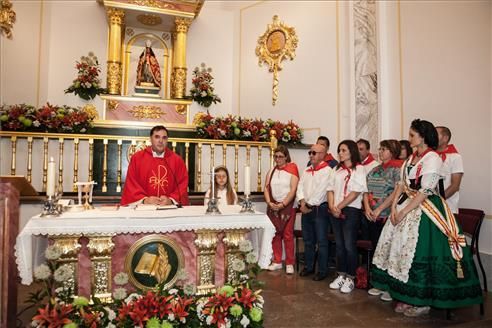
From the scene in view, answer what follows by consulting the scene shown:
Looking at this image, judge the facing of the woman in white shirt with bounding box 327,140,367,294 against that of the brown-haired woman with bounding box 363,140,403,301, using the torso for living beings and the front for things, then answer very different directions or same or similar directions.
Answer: same or similar directions

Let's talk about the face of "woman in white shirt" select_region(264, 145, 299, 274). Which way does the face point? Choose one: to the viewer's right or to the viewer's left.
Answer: to the viewer's left

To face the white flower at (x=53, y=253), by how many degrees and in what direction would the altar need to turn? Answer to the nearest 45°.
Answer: approximately 45° to its right

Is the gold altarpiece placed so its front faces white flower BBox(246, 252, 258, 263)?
yes

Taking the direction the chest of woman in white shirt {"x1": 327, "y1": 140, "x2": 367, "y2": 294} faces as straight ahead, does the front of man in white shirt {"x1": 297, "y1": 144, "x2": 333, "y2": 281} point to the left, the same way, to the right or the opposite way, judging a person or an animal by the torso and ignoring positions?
the same way

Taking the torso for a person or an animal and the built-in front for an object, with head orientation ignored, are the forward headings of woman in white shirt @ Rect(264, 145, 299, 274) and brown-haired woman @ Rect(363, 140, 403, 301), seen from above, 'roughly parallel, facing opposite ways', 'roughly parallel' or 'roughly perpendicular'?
roughly parallel

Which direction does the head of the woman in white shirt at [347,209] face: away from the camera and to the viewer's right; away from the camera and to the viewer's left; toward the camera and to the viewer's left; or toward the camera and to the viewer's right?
toward the camera and to the viewer's left

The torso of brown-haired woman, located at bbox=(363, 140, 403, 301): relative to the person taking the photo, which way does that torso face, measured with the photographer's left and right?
facing the viewer and to the left of the viewer

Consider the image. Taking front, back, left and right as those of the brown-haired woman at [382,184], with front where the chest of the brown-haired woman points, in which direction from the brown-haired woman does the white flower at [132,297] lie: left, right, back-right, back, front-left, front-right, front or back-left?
front

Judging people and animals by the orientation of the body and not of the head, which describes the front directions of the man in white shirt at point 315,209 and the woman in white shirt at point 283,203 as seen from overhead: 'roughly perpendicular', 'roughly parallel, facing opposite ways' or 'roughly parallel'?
roughly parallel

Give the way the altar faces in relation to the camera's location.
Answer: facing the viewer

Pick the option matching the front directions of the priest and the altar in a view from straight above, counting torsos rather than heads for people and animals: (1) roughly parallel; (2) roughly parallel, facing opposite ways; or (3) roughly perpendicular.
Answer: roughly parallel

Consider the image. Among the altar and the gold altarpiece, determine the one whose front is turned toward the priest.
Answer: the gold altarpiece

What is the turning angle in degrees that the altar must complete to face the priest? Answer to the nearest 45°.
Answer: approximately 180°

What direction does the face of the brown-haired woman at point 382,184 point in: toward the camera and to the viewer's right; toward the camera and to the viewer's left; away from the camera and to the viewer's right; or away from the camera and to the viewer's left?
toward the camera and to the viewer's left

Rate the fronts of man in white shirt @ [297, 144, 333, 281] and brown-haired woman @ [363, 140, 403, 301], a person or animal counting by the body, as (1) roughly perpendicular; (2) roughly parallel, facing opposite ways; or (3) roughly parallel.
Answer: roughly parallel

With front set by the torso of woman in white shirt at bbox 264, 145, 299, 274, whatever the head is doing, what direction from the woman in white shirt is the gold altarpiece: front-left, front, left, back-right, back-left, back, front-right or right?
right

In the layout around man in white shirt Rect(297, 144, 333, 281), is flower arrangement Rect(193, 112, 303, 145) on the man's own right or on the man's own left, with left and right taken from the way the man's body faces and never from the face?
on the man's own right
